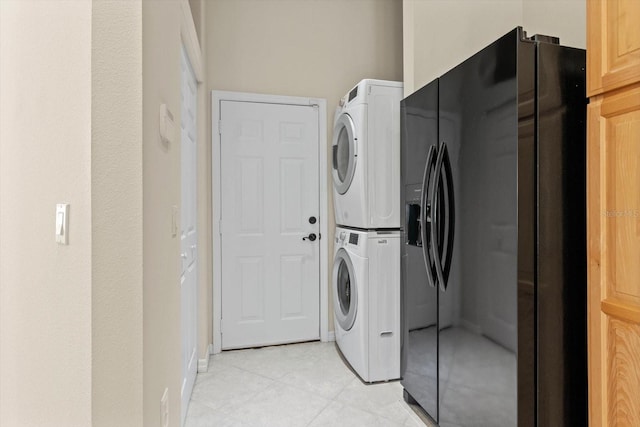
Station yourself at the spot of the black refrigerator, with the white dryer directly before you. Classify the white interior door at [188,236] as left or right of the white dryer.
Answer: left

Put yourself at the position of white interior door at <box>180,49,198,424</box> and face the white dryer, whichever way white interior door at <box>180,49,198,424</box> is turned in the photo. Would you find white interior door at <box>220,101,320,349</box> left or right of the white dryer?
left

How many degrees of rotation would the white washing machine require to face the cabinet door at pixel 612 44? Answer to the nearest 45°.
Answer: approximately 135° to its left

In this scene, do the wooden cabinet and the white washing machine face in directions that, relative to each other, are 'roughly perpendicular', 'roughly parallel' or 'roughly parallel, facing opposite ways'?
roughly parallel

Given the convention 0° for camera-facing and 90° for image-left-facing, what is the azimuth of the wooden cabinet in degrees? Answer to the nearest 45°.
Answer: approximately 45°

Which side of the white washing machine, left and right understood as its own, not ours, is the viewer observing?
left

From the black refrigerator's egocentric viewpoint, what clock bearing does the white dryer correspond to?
The white dryer is roughly at 3 o'clock from the black refrigerator.

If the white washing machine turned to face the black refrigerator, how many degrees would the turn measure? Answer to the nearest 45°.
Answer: approximately 135° to its left

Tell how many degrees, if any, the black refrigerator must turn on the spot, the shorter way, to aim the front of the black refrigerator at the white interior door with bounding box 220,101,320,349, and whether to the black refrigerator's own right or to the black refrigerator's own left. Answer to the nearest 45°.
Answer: approximately 90° to the black refrigerator's own right

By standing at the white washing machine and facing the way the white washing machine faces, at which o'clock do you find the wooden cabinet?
The wooden cabinet is roughly at 8 o'clock from the white washing machine.

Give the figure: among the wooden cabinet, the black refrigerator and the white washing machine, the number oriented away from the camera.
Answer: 0

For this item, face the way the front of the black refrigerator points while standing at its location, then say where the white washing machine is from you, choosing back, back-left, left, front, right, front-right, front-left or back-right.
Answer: right
